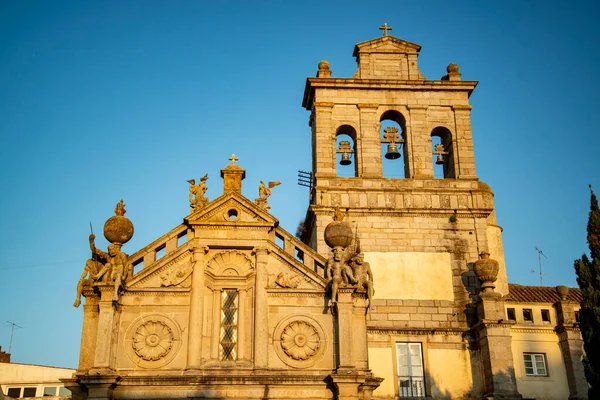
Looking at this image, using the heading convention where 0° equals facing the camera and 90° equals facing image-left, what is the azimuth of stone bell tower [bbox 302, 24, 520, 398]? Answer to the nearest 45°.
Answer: approximately 0°

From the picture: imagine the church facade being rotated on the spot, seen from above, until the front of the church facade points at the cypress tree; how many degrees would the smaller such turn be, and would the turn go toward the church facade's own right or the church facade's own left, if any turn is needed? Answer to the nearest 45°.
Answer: approximately 90° to the church facade's own left

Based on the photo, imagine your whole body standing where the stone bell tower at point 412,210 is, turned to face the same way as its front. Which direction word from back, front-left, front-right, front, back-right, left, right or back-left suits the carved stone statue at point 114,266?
front-right

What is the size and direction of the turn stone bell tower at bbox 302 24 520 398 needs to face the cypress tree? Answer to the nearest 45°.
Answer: approximately 45° to its left
